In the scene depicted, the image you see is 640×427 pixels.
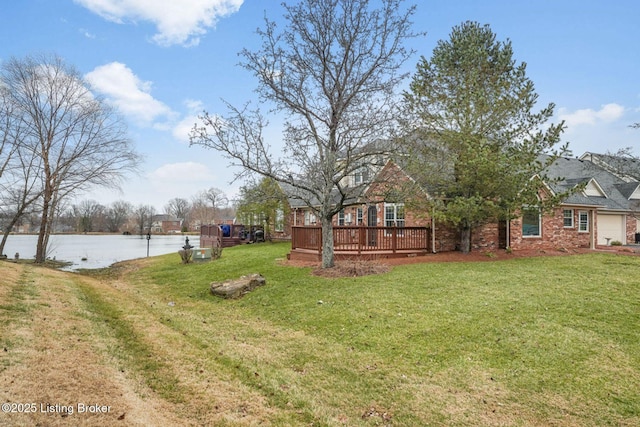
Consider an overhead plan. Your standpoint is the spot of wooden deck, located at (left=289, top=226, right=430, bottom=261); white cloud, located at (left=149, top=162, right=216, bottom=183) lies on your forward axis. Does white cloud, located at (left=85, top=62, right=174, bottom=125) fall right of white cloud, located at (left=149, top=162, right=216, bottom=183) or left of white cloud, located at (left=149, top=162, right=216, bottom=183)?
left

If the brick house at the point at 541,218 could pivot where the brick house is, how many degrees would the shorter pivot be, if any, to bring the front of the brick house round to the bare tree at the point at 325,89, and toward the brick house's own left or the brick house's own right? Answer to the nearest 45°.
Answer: approximately 45° to the brick house's own right

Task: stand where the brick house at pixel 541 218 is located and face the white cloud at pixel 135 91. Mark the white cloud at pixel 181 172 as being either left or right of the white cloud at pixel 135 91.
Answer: right

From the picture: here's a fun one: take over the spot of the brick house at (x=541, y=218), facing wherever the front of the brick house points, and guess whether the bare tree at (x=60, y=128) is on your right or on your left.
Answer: on your right

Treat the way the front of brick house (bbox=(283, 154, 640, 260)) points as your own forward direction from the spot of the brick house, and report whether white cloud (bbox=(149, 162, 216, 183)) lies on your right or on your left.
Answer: on your right

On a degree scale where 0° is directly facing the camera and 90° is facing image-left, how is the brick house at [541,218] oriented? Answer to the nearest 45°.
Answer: approximately 0°

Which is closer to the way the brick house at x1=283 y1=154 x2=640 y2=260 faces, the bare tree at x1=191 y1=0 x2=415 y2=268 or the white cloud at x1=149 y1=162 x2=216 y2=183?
the bare tree
